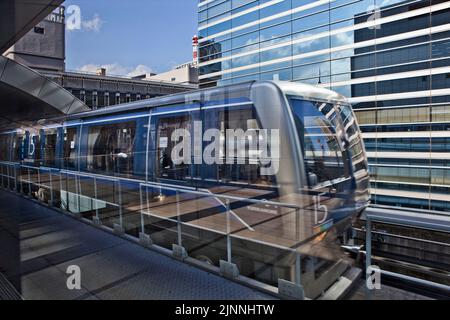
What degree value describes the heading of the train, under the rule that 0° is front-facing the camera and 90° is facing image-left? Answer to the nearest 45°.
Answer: approximately 315°

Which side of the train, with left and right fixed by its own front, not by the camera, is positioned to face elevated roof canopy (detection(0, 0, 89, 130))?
back

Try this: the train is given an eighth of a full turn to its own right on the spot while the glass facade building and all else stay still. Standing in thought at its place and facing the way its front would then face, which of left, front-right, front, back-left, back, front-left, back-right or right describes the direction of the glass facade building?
back-left
